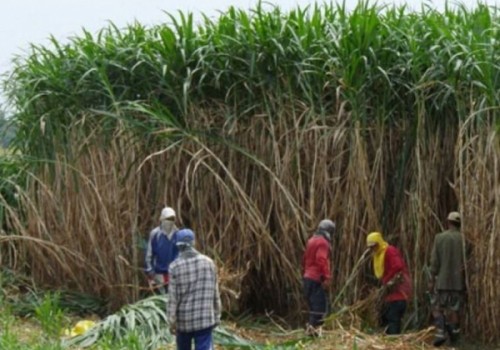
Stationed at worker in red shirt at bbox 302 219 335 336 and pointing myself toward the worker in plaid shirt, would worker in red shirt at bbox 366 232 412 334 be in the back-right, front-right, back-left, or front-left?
back-left

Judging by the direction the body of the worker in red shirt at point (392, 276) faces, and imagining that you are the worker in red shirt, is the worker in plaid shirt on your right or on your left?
on your left

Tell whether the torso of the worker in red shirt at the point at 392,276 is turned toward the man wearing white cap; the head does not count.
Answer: yes

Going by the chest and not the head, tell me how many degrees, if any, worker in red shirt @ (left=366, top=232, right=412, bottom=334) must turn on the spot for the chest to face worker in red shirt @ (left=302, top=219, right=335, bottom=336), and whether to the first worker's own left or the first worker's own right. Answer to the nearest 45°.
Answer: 0° — they already face them

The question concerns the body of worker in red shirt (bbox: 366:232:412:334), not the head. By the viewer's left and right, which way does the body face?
facing to the left of the viewer
